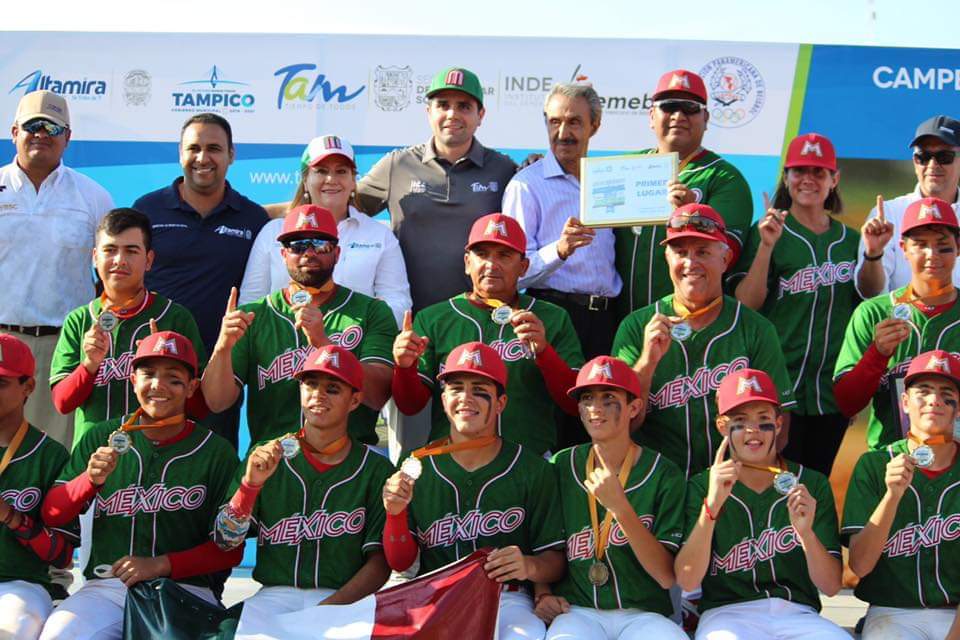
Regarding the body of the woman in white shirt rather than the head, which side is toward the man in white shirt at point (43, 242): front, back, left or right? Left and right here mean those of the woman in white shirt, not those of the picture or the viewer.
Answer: right

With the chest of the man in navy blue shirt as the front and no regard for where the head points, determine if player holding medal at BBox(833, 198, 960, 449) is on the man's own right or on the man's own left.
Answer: on the man's own left

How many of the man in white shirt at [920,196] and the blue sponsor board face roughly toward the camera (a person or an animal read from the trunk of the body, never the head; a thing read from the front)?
2

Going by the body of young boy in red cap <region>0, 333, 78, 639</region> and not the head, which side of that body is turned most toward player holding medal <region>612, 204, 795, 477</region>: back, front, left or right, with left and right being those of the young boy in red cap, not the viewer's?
left

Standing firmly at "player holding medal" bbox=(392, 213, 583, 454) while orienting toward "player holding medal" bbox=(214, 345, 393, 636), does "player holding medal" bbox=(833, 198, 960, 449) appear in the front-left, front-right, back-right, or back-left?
back-left
